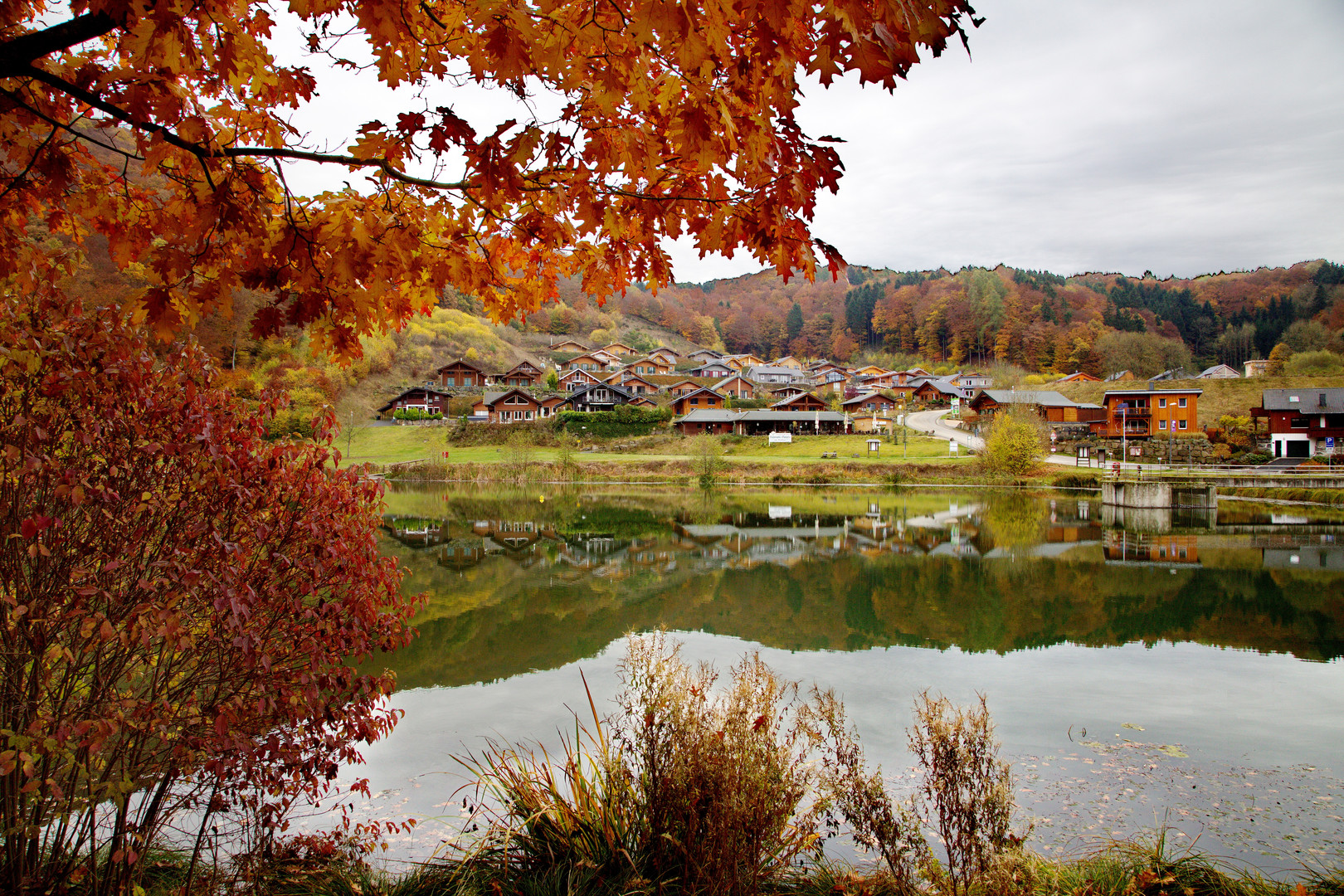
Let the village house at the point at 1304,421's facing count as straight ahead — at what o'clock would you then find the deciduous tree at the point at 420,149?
The deciduous tree is roughly at 12 o'clock from the village house.

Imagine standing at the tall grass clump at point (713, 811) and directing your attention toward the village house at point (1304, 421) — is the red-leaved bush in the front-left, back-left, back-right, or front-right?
back-left

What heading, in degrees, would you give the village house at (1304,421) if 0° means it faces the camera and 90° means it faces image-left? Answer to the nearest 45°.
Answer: approximately 0°

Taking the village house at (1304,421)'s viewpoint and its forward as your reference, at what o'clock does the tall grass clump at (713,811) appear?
The tall grass clump is roughly at 12 o'clock from the village house.

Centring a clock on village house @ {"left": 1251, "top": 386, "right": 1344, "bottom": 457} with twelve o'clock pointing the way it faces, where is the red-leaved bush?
The red-leaved bush is roughly at 12 o'clock from the village house.
